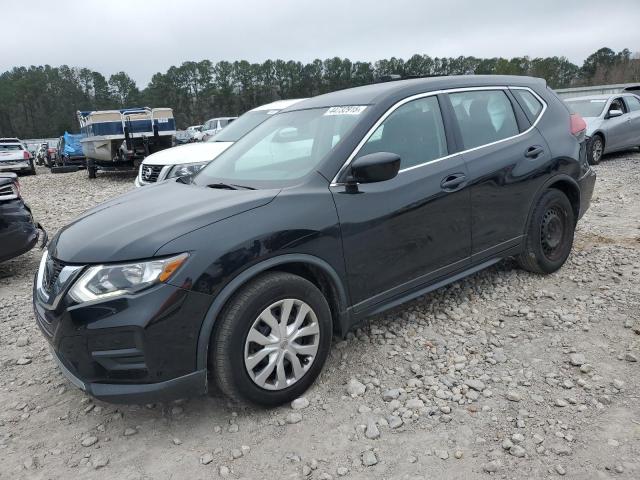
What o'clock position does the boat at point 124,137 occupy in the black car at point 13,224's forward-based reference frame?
The boat is roughly at 8 o'clock from the black car.

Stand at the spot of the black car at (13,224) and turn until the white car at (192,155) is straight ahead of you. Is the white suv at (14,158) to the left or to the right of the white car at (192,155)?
left

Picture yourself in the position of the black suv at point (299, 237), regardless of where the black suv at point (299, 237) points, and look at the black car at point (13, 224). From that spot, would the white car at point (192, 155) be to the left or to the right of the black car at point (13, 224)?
right

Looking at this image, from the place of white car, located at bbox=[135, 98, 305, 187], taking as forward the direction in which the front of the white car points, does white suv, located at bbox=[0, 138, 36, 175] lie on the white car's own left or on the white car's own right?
on the white car's own right

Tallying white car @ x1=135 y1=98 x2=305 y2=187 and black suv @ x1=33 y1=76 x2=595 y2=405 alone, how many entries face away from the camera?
0

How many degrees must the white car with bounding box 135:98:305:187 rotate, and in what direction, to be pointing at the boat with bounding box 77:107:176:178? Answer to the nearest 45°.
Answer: approximately 135° to its right

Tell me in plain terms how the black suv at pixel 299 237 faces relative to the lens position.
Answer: facing the viewer and to the left of the viewer

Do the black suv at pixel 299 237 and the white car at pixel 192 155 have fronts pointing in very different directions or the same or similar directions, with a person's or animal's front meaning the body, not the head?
same or similar directions

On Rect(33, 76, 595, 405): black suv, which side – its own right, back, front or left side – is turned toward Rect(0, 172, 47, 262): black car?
right

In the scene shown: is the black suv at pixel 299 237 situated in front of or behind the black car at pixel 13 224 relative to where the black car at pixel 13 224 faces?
in front

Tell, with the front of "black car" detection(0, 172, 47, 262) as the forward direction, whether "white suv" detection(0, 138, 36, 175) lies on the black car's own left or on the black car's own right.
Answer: on the black car's own left

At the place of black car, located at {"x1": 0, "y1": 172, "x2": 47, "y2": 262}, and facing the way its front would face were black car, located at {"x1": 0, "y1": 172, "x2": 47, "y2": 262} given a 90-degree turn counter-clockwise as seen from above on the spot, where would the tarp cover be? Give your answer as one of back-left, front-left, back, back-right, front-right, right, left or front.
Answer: front-left

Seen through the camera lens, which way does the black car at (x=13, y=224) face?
facing the viewer and to the right of the viewer

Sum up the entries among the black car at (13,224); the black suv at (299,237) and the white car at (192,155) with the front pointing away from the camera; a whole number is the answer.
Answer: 0

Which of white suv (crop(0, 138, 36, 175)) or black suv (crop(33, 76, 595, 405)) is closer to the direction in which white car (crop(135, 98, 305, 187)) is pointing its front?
the black suv

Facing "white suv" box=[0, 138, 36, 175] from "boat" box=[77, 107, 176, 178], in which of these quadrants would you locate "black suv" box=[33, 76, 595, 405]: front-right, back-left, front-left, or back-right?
back-left
